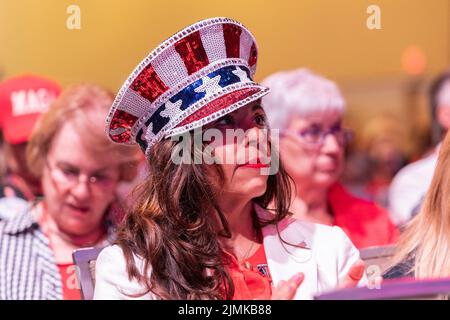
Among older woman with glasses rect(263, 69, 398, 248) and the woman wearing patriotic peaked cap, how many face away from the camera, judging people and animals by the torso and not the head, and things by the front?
0

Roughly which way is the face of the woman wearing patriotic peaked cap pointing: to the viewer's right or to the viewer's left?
to the viewer's right

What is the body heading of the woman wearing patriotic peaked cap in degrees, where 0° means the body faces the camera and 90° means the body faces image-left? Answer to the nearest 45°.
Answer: approximately 315°

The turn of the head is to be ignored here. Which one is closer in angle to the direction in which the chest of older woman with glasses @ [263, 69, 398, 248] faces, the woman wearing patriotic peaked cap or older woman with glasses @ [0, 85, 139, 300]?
the woman wearing patriotic peaked cap

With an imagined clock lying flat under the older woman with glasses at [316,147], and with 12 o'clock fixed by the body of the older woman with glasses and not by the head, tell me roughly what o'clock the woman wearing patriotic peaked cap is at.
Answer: The woman wearing patriotic peaked cap is roughly at 2 o'clock from the older woman with glasses.

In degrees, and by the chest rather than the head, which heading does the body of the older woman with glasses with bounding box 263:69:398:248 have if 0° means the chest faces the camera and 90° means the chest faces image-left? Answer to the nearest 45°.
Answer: approximately 315°

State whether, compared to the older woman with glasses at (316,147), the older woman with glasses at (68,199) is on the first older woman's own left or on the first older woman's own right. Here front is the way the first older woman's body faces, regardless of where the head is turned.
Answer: on the first older woman's own right
